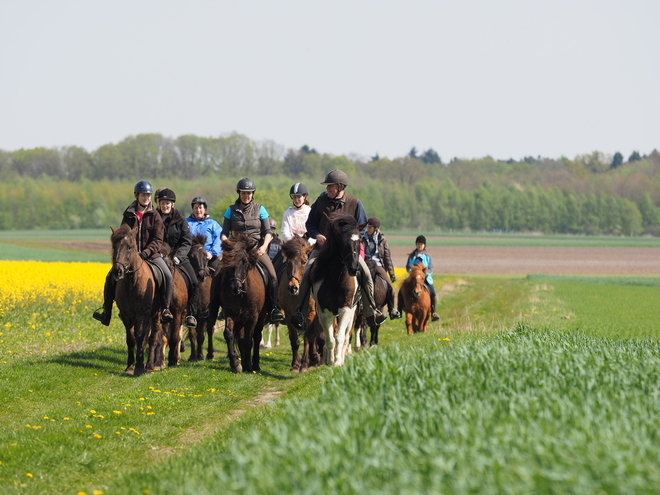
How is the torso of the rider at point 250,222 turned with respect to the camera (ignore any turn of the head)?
toward the camera

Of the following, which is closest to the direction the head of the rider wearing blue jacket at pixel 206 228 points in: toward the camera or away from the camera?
toward the camera

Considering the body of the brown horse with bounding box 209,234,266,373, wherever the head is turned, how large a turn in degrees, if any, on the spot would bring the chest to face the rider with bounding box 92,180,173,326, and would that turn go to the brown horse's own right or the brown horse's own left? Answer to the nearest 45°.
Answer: approximately 90° to the brown horse's own right

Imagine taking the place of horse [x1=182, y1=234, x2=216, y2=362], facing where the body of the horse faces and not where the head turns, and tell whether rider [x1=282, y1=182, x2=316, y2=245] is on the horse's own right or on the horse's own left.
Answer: on the horse's own left

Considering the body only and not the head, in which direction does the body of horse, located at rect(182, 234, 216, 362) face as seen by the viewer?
toward the camera

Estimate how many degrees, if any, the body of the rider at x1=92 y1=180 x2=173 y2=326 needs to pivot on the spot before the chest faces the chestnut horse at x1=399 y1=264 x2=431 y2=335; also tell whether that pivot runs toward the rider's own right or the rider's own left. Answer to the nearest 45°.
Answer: approximately 180°

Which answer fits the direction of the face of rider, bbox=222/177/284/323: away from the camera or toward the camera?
toward the camera

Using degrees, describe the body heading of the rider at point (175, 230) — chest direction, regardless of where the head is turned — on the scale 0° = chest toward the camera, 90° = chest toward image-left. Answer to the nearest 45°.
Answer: approximately 45°

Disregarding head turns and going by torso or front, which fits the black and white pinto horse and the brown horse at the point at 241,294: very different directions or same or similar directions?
same or similar directions

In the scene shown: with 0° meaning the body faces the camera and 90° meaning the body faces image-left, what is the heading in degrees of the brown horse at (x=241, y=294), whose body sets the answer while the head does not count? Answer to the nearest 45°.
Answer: approximately 0°

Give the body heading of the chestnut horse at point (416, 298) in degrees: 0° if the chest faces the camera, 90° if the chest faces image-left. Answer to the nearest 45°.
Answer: approximately 0°

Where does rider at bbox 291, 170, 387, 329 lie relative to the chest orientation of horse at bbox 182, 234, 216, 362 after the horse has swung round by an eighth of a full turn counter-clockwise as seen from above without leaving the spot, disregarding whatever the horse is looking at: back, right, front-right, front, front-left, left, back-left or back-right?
front

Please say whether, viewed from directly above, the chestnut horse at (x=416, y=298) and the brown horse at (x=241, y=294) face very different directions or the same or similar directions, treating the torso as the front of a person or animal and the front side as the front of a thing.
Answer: same or similar directions

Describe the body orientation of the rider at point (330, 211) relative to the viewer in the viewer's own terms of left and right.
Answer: facing the viewer

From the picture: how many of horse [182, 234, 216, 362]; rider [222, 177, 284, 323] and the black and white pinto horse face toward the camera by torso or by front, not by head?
3

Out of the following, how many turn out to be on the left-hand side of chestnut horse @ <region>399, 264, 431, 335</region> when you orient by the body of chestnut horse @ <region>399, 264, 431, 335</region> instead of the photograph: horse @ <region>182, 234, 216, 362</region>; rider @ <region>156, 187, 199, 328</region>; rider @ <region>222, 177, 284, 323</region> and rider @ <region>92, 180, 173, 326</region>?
0

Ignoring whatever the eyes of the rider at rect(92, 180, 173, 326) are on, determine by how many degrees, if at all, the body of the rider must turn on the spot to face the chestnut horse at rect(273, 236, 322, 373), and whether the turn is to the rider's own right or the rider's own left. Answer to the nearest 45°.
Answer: approximately 135° to the rider's own left
